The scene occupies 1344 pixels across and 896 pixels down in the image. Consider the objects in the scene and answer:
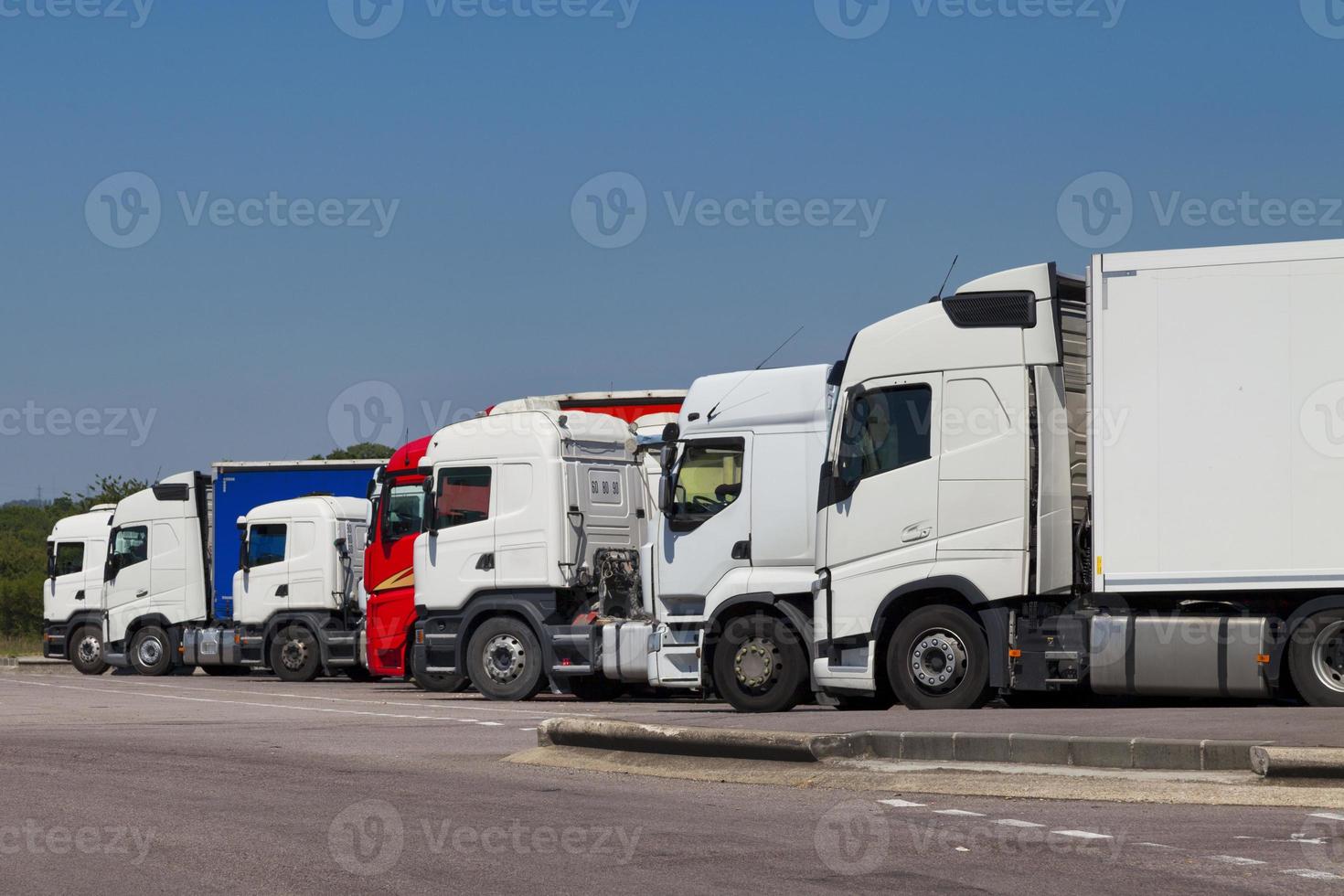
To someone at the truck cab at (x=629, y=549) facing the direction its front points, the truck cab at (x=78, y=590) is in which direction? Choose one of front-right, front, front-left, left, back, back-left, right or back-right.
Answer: front-right

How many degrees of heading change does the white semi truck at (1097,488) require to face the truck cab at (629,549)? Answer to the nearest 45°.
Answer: approximately 45° to its right

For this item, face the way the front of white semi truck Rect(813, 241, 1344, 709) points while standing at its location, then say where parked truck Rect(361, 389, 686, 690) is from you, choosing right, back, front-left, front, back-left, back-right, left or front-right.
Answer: front-right

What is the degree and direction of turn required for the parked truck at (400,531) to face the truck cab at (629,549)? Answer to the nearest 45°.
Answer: approximately 135° to its left

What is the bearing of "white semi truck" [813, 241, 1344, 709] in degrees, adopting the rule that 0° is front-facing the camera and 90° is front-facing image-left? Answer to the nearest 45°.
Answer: approximately 90°

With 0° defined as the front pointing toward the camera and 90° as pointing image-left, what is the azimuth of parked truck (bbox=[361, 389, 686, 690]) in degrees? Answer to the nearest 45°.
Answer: approximately 90°

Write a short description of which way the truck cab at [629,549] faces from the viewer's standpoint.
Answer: facing to the left of the viewer

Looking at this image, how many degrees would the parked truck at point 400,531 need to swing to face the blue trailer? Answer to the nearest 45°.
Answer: approximately 45° to its right

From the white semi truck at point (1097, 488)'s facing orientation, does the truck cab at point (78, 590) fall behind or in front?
in front
